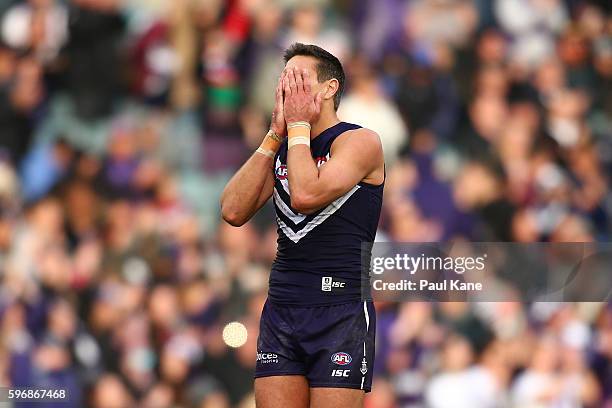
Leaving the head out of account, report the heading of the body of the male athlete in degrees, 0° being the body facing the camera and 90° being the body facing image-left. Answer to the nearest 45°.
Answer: approximately 45°

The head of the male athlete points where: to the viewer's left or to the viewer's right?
to the viewer's left
